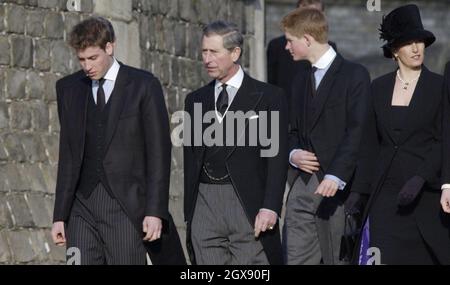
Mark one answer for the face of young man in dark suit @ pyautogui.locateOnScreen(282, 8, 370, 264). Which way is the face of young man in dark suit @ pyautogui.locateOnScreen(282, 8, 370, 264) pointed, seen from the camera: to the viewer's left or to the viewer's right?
to the viewer's left

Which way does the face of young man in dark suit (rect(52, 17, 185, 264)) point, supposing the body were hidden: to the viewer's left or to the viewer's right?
to the viewer's left

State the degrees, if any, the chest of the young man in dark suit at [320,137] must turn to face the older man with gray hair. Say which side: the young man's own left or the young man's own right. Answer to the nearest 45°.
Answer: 0° — they already face them

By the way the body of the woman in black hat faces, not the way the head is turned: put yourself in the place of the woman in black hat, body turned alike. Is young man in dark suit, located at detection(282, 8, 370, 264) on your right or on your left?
on your right

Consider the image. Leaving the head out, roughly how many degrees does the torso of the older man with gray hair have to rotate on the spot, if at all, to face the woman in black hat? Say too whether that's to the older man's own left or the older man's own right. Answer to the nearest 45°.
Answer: approximately 135° to the older man's own left

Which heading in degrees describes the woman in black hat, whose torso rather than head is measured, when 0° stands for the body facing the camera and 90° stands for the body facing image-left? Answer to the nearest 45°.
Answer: approximately 0°

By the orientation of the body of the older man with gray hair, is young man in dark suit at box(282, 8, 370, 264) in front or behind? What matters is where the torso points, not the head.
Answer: behind

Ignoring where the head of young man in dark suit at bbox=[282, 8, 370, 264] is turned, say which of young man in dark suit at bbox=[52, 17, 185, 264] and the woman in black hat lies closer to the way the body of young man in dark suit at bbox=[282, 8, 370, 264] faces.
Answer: the young man in dark suit
